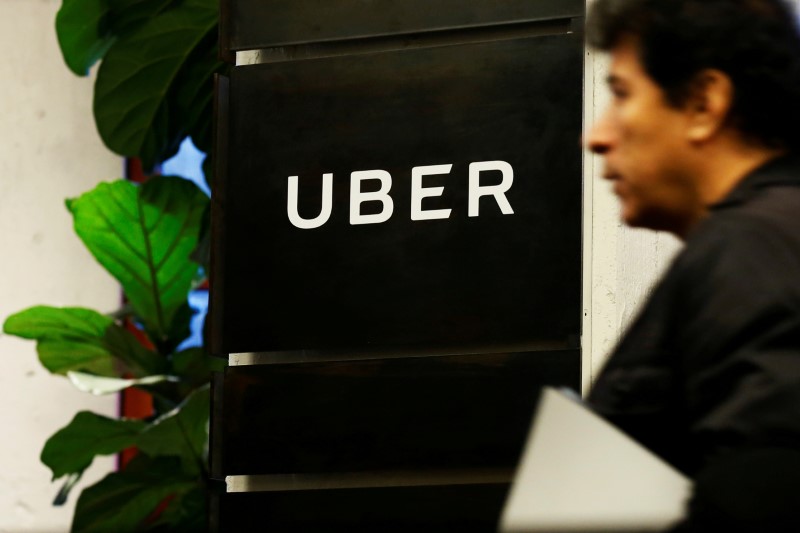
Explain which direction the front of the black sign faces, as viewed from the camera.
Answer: facing the viewer

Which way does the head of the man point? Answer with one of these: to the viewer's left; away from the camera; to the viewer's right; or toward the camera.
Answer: to the viewer's left

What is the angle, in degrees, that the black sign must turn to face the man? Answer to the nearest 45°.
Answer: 0° — it already faces them

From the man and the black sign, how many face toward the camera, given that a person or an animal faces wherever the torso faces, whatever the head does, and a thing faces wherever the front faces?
1

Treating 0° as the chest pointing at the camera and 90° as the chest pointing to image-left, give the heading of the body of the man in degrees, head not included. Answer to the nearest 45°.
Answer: approximately 90°

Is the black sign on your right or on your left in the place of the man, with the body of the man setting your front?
on your right

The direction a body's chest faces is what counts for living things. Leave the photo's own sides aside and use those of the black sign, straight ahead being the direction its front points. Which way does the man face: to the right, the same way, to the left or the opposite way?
to the right
